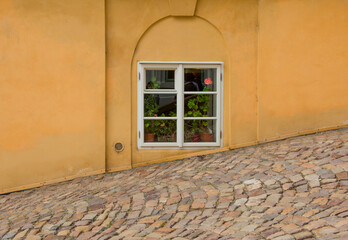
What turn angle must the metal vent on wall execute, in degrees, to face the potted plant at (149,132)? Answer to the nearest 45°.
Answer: approximately 90° to its left

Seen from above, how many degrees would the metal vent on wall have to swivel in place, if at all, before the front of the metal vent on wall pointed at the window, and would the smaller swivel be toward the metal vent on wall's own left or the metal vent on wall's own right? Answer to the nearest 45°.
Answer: approximately 90° to the metal vent on wall's own left

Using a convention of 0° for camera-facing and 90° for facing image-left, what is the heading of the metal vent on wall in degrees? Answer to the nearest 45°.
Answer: approximately 0°

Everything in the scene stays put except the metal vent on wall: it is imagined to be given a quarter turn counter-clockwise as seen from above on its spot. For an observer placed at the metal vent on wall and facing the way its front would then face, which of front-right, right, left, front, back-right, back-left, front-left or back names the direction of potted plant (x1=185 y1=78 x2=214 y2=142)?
front

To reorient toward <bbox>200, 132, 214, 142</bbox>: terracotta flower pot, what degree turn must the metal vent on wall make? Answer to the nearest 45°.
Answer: approximately 90° to its left
